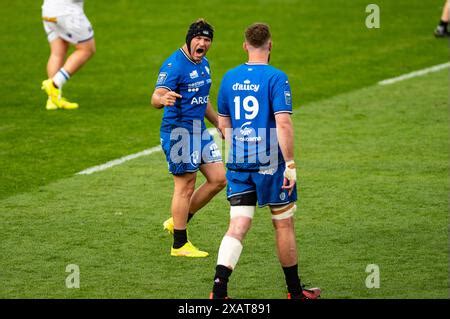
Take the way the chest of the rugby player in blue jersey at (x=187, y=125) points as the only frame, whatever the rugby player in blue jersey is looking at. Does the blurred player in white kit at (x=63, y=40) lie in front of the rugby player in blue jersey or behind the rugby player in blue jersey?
behind

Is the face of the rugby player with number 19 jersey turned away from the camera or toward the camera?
away from the camera

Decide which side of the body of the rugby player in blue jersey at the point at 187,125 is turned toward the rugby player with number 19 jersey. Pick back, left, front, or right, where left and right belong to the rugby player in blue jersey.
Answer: front

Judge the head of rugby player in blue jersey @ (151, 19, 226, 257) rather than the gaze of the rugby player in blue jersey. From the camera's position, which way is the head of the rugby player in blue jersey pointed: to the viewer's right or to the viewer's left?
to the viewer's right

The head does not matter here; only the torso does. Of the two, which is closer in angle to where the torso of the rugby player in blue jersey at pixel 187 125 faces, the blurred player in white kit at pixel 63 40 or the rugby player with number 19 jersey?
the rugby player with number 19 jersey

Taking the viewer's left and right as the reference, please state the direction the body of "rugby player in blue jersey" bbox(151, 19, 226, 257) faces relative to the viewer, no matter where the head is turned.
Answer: facing the viewer and to the right of the viewer

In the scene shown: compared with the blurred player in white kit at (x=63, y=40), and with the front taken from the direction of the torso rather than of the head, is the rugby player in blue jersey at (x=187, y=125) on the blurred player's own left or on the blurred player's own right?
on the blurred player's own right
